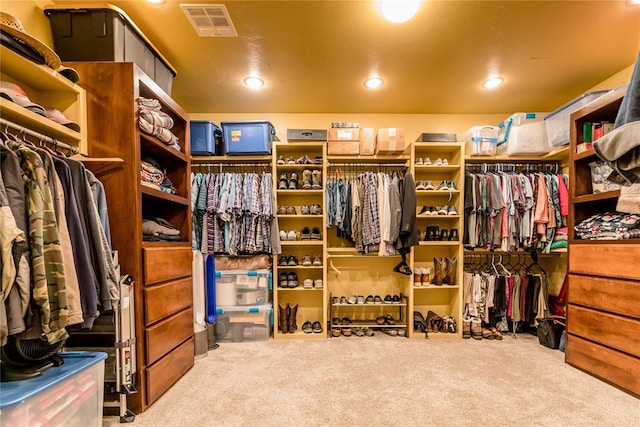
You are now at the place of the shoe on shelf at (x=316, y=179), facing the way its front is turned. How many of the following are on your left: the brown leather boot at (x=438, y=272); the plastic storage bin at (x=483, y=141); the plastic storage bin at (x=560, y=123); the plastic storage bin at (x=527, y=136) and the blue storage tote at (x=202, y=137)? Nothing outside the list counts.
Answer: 4

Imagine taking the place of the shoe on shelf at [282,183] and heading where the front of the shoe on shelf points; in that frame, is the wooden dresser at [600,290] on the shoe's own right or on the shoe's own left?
on the shoe's own left

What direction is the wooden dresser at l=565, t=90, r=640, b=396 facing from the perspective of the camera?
to the viewer's left

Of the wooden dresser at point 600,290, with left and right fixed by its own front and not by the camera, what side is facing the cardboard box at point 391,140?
front

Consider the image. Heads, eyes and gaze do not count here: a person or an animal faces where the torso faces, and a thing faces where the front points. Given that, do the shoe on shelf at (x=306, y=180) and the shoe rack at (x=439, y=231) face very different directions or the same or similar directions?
same or similar directions

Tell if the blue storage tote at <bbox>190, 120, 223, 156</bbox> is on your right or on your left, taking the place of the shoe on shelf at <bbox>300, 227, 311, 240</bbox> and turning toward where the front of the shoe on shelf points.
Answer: on your right

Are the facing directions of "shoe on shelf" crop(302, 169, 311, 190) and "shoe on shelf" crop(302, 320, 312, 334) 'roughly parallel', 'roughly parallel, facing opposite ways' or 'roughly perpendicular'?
roughly parallel

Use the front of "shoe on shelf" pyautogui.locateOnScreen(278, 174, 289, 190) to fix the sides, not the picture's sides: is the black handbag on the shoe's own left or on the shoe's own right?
on the shoe's own left

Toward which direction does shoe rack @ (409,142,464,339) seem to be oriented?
toward the camera

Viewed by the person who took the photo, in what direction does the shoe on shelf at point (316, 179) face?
facing the viewer

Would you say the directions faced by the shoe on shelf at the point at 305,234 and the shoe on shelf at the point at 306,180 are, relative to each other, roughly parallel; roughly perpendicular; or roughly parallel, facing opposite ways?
roughly parallel
